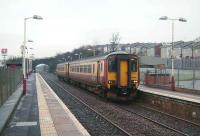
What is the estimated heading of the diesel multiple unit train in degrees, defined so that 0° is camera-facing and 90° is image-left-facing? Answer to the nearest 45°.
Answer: approximately 315°

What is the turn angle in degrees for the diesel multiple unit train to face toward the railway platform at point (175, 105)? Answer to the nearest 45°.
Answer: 0° — it already faces it
